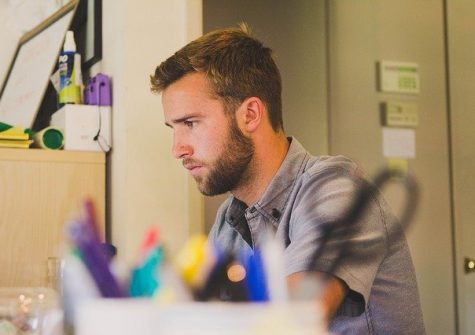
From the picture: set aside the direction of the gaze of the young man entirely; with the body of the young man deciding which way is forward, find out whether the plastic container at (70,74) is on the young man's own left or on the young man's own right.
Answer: on the young man's own right

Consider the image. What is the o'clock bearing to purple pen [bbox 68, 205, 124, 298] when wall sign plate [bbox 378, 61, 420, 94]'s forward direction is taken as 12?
The purple pen is roughly at 12 o'clock from the wall sign plate.

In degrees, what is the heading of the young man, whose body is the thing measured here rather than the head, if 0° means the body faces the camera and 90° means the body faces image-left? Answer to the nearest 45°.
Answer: approximately 45°

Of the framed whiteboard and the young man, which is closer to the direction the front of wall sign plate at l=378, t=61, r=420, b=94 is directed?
the young man

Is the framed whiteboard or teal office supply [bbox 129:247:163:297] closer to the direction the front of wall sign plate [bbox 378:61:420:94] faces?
the teal office supply

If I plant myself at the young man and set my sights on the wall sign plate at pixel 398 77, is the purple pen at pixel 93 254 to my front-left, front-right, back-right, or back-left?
back-right

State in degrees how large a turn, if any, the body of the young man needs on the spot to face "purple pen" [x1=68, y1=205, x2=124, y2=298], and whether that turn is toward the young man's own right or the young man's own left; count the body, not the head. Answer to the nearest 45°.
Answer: approximately 45° to the young man's own left

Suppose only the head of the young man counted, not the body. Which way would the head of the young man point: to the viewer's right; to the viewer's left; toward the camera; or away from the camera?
to the viewer's left

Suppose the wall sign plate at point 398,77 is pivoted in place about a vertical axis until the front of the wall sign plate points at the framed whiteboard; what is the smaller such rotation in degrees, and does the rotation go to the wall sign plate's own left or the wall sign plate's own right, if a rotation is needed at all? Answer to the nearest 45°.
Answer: approximately 45° to the wall sign plate's own right

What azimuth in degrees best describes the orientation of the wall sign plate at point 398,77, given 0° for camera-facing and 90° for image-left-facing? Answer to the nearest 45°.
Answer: approximately 0°

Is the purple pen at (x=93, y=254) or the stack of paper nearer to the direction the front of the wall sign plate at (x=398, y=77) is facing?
the purple pen

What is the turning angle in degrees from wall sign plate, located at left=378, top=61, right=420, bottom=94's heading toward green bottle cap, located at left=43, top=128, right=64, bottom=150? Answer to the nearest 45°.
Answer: approximately 45° to its right
